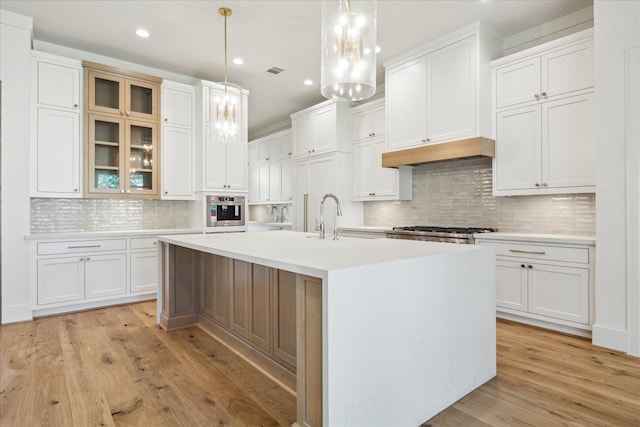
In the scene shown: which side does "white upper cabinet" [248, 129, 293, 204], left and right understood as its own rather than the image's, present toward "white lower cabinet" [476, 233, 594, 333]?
left

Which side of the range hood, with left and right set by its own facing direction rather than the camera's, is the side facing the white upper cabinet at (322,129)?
right

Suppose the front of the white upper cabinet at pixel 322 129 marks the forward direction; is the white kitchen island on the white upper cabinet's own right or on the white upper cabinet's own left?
on the white upper cabinet's own left

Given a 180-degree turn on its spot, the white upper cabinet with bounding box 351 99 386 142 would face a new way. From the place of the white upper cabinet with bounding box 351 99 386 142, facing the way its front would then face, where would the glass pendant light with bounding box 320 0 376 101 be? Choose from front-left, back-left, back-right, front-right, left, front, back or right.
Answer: back-right

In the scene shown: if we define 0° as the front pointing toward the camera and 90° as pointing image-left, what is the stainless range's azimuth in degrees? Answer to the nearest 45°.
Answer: approximately 45°

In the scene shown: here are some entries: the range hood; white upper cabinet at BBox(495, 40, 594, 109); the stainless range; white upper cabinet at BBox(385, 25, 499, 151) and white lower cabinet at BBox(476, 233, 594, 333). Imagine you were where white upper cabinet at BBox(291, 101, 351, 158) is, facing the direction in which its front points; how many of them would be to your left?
5

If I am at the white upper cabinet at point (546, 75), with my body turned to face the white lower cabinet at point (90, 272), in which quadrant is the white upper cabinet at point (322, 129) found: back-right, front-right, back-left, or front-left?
front-right

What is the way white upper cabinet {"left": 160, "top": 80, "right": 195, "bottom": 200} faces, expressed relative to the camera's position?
facing the viewer and to the right of the viewer

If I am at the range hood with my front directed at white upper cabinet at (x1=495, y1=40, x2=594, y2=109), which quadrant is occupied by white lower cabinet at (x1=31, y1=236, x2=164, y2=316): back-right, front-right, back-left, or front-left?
back-right
